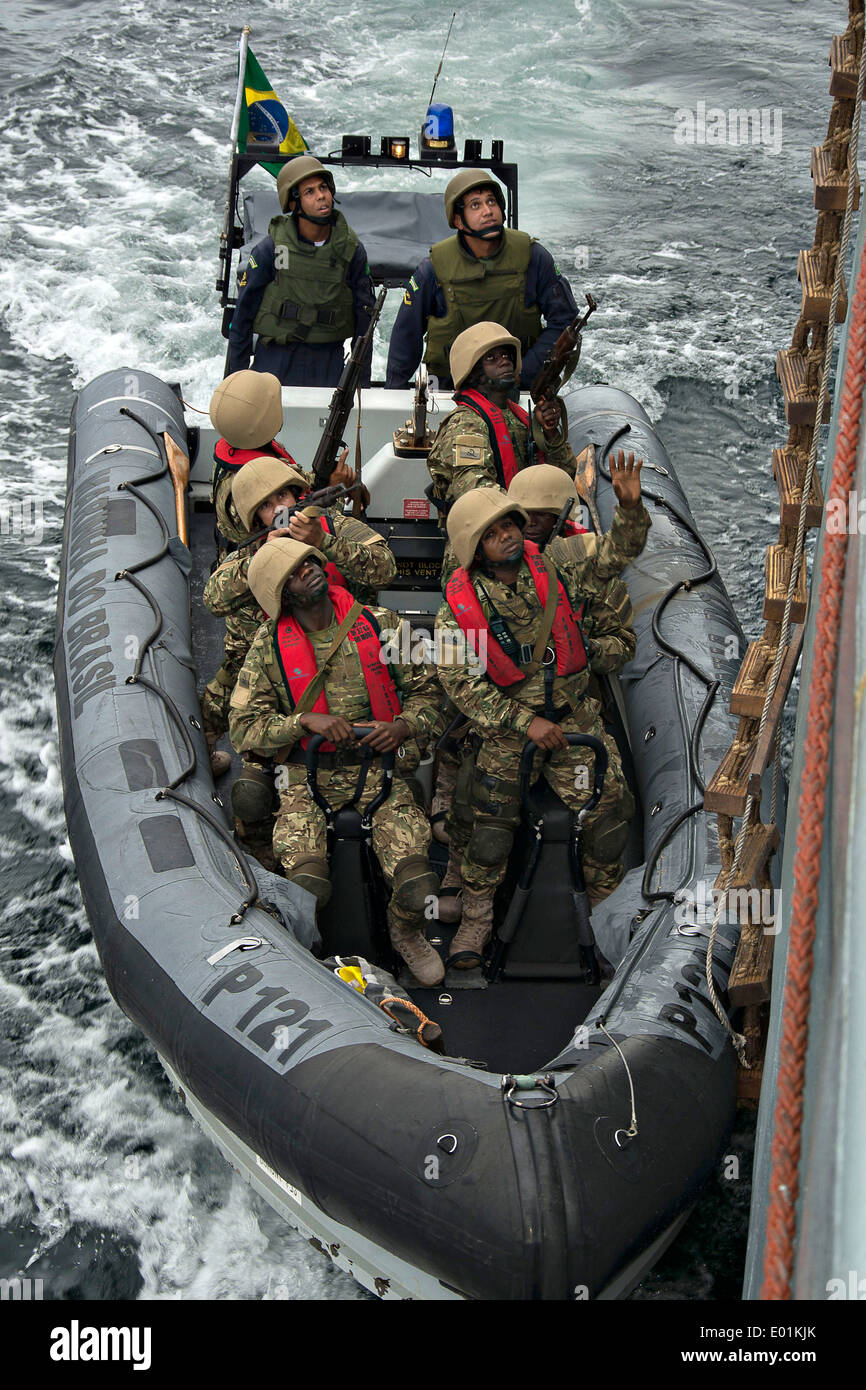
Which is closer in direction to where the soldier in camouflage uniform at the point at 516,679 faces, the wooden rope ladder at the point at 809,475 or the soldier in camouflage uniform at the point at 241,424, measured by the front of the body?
the wooden rope ladder

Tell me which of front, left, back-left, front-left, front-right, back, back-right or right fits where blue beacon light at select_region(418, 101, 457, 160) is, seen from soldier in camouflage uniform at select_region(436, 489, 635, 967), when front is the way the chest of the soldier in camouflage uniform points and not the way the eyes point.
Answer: back

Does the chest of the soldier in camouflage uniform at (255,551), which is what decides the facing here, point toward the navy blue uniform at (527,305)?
no

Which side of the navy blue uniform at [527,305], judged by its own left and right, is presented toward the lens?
front

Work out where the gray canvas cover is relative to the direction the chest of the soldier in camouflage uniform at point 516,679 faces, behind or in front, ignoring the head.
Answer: behind

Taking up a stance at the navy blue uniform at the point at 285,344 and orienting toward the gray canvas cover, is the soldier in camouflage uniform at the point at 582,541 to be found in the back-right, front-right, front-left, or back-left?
back-right

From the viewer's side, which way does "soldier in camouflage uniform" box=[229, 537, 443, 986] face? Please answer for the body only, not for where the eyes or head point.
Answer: toward the camera

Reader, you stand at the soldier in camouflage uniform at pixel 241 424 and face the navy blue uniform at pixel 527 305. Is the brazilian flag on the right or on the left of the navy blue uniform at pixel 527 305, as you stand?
left

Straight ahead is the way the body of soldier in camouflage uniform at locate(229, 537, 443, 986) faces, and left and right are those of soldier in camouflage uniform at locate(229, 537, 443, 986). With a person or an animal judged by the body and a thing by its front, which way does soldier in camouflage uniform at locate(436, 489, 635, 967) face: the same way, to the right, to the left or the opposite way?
the same way

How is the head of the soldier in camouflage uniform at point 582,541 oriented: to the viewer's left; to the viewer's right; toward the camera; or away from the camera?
toward the camera
